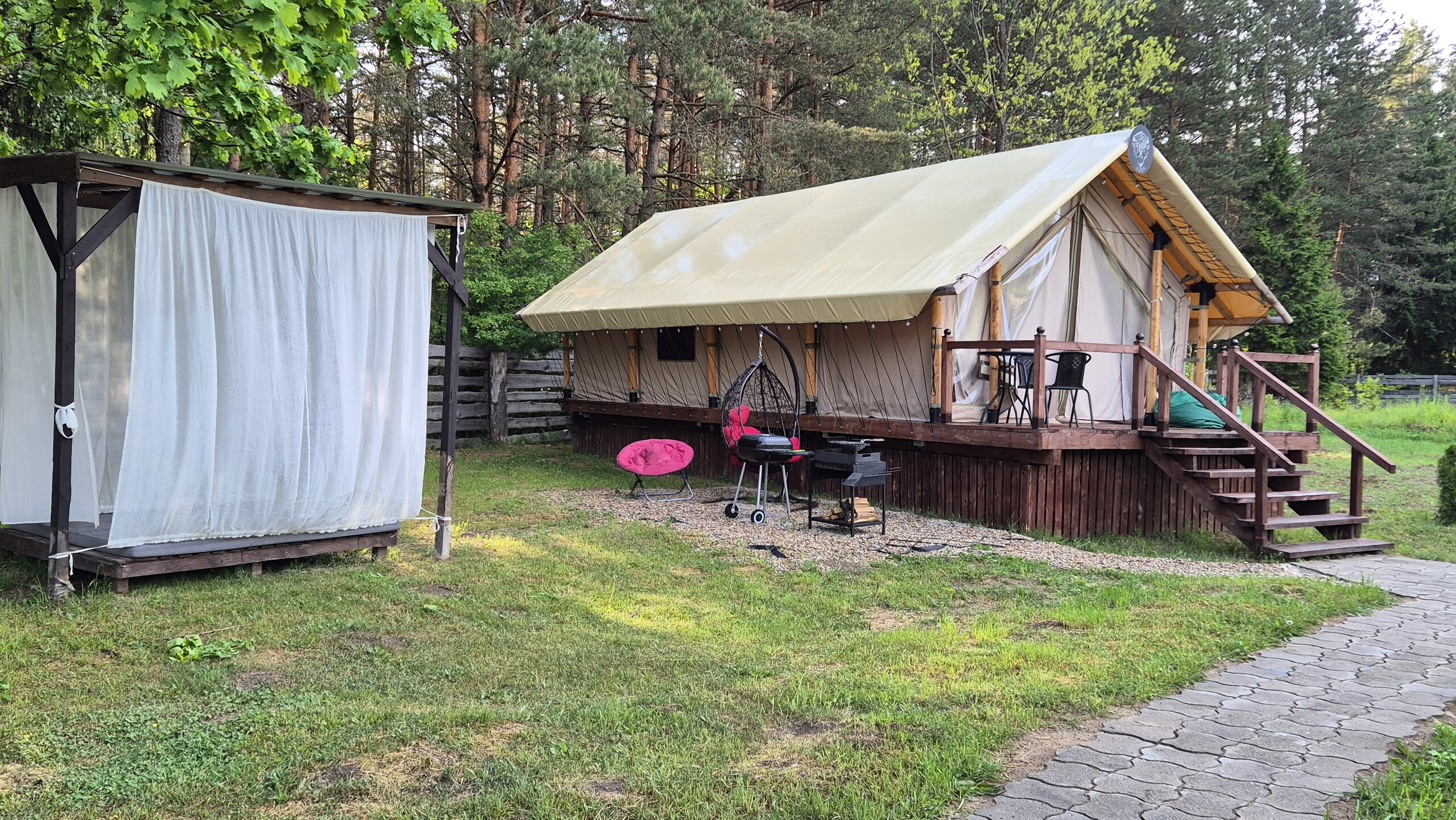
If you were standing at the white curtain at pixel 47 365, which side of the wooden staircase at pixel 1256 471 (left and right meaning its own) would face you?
right

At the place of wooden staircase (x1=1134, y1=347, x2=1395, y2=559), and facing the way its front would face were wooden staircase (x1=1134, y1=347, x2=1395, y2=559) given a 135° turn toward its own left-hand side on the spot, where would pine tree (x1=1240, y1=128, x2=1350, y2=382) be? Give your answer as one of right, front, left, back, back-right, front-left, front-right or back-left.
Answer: front

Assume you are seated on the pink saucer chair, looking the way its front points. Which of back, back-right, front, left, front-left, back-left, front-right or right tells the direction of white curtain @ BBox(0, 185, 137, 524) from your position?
front-right

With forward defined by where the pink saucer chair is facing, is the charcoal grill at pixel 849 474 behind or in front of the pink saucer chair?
in front

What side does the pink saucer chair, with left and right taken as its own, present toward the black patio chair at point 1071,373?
left

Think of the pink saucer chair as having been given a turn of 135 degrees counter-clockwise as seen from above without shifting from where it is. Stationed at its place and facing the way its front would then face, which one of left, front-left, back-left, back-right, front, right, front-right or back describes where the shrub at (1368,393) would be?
front

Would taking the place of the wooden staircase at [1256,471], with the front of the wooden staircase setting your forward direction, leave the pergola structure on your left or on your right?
on your right

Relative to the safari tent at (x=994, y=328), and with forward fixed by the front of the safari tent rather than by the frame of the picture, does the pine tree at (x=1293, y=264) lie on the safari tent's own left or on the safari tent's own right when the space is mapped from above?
on the safari tent's own left

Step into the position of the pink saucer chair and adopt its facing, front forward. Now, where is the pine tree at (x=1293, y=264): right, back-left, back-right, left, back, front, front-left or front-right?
back-left

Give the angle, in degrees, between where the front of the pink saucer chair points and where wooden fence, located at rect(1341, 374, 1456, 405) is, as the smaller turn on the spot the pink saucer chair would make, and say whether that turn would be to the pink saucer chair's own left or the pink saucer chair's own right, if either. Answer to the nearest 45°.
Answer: approximately 135° to the pink saucer chair's own left

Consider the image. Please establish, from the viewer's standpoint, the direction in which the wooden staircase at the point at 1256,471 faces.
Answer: facing the viewer and to the right of the viewer

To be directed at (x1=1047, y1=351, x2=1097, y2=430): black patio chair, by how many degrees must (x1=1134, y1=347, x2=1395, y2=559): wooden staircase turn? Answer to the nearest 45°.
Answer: approximately 135° to its right

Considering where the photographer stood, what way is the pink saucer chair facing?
facing the viewer

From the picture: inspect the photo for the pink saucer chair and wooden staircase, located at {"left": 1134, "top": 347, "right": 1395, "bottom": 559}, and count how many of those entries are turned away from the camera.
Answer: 0
